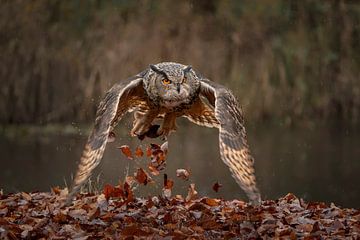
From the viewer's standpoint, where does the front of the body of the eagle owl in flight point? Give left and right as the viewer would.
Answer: facing the viewer

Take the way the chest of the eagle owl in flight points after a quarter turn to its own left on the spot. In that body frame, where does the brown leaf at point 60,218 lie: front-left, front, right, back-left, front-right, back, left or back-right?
back
